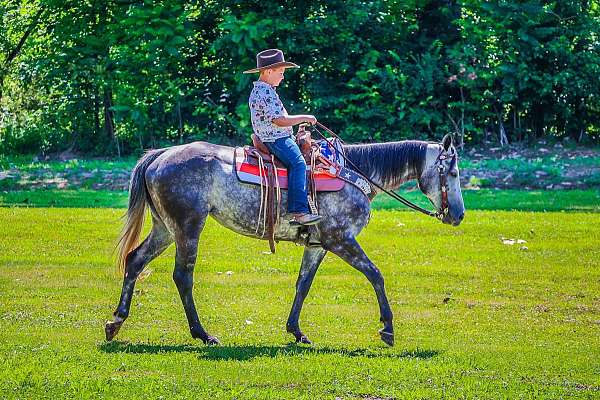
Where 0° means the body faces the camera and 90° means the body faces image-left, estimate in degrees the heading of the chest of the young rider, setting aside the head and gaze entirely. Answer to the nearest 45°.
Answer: approximately 270°

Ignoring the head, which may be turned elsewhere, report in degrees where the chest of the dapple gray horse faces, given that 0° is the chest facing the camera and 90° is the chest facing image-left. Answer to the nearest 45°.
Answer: approximately 270°

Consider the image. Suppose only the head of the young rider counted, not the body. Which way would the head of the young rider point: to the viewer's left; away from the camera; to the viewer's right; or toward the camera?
to the viewer's right
